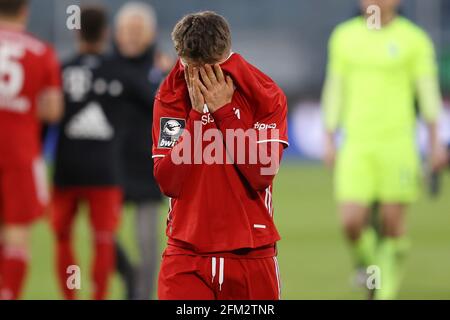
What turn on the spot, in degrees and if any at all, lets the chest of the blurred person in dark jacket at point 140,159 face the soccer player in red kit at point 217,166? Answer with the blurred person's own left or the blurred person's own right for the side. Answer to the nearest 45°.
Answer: approximately 45° to the blurred person's own left

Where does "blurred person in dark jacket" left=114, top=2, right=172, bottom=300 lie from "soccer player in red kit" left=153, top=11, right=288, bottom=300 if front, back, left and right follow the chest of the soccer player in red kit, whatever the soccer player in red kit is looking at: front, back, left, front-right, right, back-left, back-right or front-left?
back

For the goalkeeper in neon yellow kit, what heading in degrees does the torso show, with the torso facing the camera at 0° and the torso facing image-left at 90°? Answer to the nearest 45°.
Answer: approximately 0°
